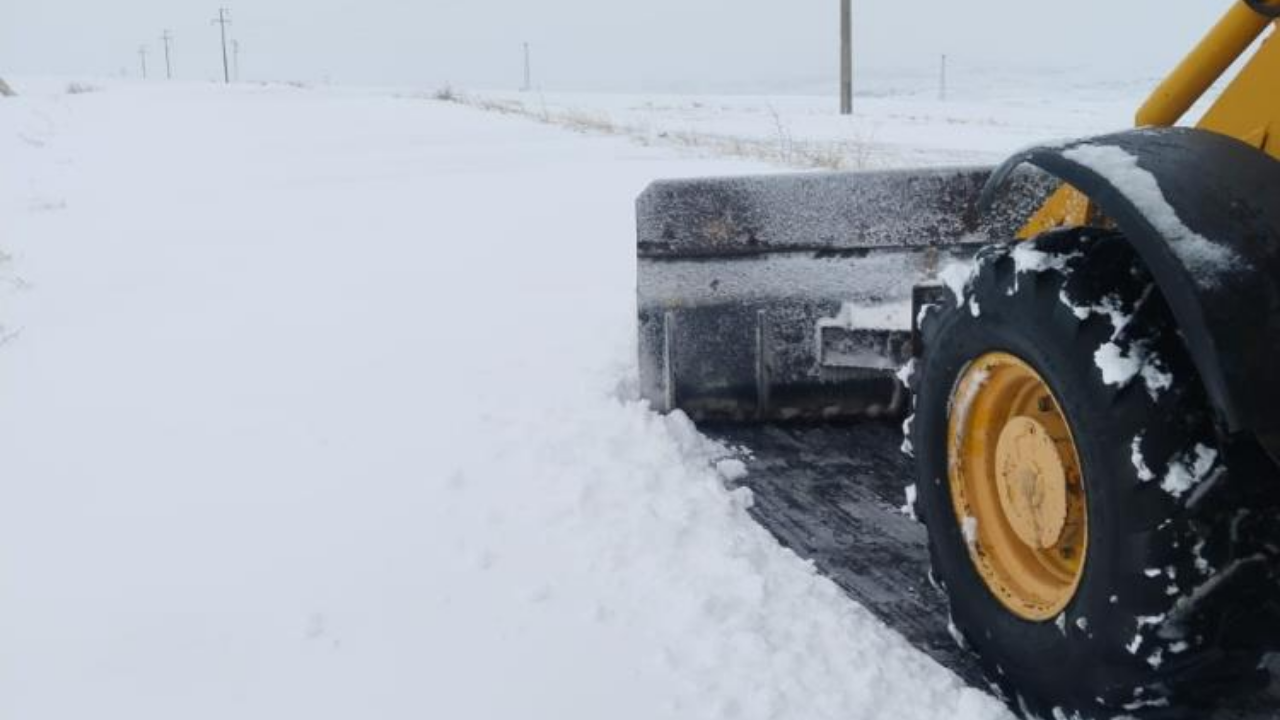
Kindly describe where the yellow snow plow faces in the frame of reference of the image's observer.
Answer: facing away from the viewer and to the left of the viewer

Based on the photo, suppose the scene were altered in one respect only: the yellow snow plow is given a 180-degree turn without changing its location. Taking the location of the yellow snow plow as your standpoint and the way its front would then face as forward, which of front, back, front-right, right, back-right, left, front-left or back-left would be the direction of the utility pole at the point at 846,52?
back-left
